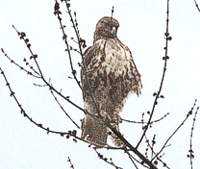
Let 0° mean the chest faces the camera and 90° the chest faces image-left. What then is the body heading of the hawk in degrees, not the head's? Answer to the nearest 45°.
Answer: approximately 315°
